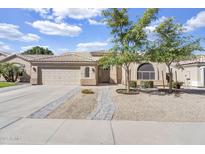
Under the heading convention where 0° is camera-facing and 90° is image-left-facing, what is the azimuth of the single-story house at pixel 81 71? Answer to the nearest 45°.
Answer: approximately 0°

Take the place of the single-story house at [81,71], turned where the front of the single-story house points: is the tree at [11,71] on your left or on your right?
on your right

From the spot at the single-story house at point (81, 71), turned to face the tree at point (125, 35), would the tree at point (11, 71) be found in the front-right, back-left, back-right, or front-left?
back-right

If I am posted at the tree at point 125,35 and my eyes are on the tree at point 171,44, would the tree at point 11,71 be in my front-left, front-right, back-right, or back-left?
back-left
